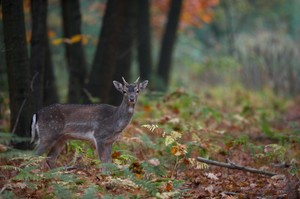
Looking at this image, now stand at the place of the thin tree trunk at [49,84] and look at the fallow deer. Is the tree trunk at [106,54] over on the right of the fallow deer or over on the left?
left

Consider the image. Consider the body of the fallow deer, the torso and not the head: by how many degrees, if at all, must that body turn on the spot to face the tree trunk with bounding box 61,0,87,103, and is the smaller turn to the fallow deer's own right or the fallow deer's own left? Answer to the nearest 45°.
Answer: approximately 90° to the fallow deer's own left

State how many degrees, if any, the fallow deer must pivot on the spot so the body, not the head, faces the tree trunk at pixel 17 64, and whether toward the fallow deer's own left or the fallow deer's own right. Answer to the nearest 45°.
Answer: approximately 180°

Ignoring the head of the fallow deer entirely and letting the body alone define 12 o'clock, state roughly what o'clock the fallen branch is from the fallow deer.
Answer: The fallen branch is roughly at 1 o'clock from the fallow deer.

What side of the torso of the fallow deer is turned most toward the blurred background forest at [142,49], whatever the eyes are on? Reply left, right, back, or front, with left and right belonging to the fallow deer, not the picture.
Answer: left

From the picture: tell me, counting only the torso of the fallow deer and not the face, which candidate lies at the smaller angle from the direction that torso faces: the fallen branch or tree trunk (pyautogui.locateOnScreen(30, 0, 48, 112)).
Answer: the fallen branch

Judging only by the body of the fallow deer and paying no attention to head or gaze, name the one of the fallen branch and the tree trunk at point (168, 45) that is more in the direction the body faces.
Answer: the fallen branch

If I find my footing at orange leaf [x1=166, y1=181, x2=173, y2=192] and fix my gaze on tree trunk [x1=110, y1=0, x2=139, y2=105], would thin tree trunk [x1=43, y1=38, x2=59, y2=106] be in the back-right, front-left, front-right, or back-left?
front-left

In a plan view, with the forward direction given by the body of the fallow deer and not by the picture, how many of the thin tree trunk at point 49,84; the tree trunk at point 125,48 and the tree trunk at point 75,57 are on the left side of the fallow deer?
3

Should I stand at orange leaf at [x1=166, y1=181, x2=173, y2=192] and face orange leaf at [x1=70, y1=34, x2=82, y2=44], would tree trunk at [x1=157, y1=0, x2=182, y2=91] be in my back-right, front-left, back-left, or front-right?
front-right

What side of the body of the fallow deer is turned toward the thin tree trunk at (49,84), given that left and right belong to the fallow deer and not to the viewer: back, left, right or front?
left

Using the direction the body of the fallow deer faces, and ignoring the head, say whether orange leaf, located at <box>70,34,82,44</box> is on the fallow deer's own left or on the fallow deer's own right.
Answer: on the fallow deer's own left

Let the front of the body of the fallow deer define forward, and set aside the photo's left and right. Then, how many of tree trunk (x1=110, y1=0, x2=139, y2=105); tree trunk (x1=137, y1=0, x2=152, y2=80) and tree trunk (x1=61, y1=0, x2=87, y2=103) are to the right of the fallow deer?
0

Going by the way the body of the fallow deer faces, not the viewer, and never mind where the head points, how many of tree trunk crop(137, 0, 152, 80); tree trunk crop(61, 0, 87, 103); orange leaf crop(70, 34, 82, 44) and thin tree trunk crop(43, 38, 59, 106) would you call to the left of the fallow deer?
4

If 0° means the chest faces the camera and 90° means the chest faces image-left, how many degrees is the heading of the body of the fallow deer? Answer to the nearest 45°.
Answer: approximately 270°

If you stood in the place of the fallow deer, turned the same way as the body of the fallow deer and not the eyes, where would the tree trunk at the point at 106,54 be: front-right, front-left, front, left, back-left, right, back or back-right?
left
